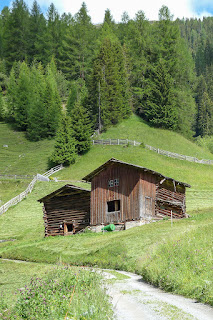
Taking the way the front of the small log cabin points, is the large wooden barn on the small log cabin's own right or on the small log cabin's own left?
on the small log cabin's own left

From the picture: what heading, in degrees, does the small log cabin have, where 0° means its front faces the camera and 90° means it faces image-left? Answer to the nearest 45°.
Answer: approximately 0°
